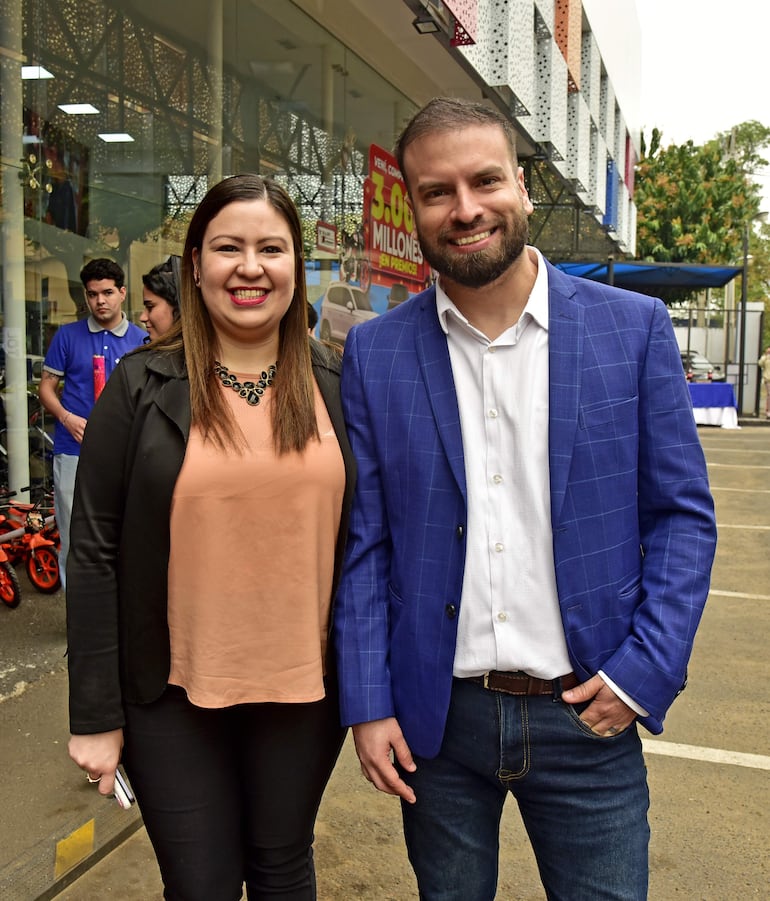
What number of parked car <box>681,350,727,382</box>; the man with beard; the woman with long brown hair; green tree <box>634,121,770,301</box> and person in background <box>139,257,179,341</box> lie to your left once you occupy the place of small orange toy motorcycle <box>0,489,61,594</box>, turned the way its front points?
2

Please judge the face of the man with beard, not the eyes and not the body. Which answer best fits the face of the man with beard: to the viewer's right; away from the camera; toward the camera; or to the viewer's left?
toward the camera

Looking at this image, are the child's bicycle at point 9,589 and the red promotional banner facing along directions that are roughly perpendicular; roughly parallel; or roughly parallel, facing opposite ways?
roughly parallel

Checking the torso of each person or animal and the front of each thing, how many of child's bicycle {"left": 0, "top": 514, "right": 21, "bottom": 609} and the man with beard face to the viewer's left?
0

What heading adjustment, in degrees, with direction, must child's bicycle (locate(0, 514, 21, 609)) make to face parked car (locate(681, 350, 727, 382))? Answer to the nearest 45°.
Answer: approximately 90° to its left

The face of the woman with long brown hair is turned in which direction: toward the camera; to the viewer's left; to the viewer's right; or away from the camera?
toward the camera

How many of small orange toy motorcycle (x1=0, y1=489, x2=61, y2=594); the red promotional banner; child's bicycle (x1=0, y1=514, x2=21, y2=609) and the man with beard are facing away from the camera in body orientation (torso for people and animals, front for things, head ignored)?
0

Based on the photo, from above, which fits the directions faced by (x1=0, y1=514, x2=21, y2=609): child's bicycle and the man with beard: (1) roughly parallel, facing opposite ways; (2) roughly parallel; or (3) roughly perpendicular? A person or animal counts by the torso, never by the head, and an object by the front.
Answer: roughly perpendicular

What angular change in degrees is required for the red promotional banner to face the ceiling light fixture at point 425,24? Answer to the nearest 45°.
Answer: approximately 45° to its right

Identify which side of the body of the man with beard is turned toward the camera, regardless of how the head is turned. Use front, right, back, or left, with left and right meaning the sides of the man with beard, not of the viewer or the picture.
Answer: front

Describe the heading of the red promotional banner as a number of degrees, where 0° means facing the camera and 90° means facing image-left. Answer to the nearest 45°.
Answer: approximately 315°

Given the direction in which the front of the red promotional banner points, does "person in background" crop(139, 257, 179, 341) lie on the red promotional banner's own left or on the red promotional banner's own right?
on the red promotional banner's own right

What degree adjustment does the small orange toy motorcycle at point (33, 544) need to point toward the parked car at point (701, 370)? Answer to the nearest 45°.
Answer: approximately 90° to its left

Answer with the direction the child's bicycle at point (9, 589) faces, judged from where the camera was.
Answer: facing the viewer and to the right of the viewer

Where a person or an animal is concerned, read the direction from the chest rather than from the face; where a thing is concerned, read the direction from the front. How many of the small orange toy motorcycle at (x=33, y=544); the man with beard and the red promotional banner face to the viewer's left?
0

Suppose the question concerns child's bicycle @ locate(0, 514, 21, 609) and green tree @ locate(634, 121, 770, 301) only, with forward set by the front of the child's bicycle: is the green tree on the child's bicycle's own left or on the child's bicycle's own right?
on the child's bicycle's own left

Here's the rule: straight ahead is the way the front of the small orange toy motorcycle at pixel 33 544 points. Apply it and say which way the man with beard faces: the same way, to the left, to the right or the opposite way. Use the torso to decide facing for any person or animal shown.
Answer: to the right

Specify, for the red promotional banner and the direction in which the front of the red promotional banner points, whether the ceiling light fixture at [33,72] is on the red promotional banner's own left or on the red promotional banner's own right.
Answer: on the red promotional banner's own right

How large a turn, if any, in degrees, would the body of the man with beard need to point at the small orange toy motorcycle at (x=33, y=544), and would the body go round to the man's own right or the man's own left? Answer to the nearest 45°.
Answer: approximately 135° to the man's own right
